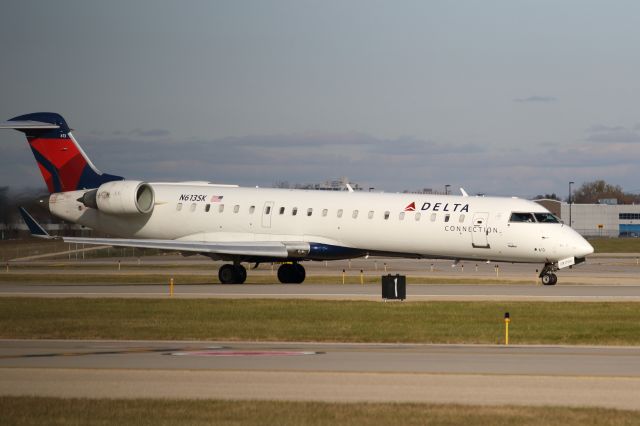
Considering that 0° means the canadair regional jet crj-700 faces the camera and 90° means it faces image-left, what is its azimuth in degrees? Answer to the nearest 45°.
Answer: approximately 315°
